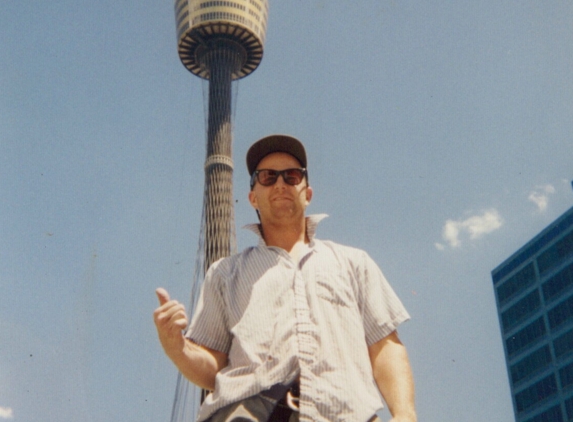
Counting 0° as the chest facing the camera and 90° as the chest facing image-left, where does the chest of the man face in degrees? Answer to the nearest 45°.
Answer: approximately 0°
